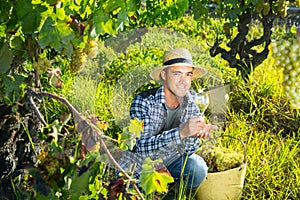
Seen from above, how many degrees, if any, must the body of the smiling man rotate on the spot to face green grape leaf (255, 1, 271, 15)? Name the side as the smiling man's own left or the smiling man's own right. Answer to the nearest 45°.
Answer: approximately 90° to the smiling man's own left

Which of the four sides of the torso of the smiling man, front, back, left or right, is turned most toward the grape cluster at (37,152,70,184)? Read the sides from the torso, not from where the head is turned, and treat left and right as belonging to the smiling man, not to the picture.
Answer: right

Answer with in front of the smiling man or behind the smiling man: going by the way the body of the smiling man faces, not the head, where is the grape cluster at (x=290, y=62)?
in front

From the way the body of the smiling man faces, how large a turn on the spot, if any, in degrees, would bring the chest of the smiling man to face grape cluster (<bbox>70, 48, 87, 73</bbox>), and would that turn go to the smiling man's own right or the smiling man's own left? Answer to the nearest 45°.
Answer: approximately 90° to the smiling man's own right

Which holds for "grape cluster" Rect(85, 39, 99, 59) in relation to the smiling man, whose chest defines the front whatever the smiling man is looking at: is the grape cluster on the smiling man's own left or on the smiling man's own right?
on the smiling man's own right

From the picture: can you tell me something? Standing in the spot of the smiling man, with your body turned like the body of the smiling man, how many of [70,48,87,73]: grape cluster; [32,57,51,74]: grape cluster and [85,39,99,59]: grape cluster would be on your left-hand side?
0

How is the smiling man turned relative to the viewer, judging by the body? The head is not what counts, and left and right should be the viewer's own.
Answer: facing the viewer and to the right of the viewer
